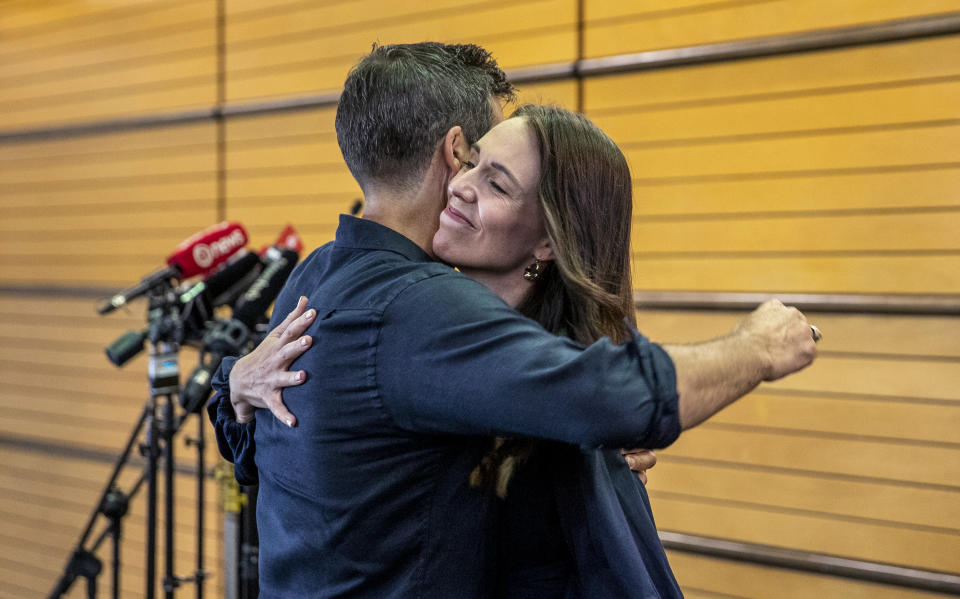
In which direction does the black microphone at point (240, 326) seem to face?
to the viewer's right

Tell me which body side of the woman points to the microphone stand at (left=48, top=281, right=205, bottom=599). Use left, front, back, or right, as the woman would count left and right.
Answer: right

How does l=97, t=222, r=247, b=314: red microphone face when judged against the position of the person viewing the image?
facing to the right of the viewer

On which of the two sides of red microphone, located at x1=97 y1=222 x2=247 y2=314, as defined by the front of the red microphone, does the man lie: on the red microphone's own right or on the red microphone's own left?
on the red microphone's own right

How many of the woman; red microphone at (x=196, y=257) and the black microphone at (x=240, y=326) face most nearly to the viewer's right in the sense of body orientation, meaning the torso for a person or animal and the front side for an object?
2

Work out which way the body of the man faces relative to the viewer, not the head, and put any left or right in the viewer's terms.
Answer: facing away from the viewer and to the right of the viewer

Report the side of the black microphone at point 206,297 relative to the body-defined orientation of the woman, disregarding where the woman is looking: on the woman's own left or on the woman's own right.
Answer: on the woman's own right

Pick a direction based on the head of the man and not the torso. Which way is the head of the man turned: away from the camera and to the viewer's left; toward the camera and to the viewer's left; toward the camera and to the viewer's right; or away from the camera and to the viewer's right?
away from the camera and to the viewer's right

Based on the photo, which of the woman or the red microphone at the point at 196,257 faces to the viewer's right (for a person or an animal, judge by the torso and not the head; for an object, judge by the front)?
the red microphone

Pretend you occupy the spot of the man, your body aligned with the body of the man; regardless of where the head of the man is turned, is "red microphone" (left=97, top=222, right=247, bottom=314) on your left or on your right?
on your left
